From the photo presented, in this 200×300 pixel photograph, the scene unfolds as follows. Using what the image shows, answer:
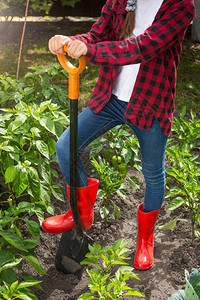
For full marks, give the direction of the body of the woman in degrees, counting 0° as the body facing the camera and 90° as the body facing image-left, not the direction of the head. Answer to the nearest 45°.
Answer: approximately 45°
